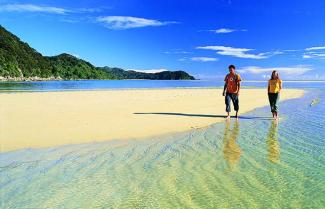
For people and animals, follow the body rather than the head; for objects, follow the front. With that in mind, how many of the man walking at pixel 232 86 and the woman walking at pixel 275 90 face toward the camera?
2

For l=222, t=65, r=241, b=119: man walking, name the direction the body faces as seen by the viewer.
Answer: toward the camera

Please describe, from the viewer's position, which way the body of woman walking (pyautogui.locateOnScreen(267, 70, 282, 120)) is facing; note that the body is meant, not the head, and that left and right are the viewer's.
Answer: facing the viewer

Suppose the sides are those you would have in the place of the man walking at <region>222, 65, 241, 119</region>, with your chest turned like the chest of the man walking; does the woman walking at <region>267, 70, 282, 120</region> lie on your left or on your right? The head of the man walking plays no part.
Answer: on your left

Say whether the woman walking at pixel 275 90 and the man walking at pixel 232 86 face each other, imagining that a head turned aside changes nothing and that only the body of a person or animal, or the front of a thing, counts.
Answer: no

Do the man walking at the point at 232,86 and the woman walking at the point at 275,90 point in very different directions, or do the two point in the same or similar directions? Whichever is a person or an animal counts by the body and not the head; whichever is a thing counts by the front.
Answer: same or similar directions

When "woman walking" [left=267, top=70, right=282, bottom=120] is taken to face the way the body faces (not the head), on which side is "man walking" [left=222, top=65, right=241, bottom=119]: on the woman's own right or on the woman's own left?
on the woman's own right
